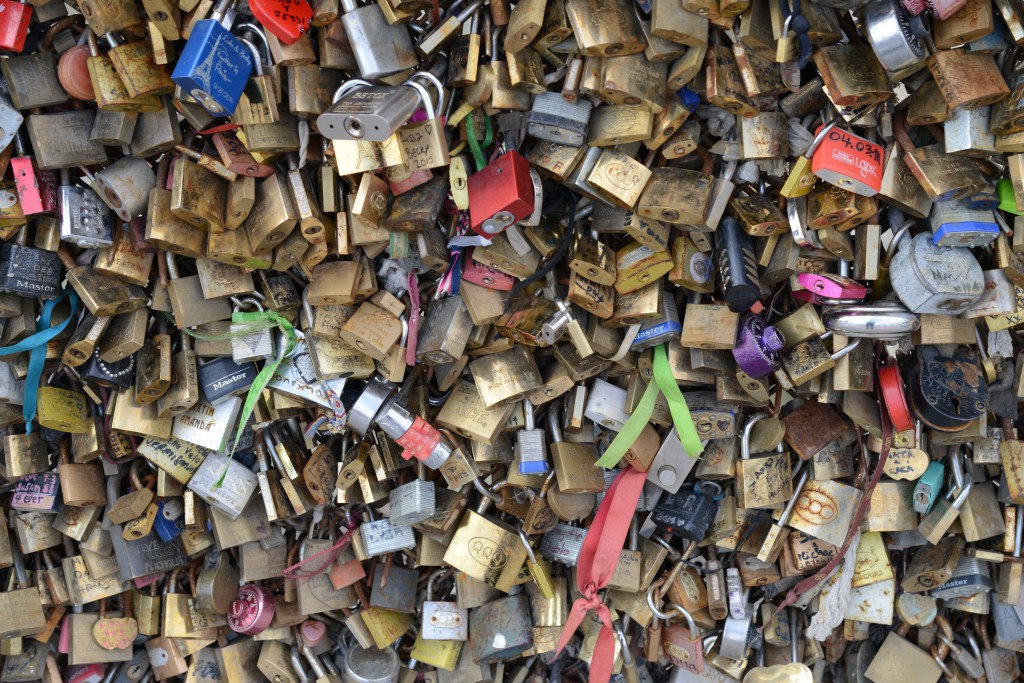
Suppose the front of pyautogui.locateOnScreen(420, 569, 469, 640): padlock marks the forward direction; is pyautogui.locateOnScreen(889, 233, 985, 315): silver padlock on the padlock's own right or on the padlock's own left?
on the padlock's own left

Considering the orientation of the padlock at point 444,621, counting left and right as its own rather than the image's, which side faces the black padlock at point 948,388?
left

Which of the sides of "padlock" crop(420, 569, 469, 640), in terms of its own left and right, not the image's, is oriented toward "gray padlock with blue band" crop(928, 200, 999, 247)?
left

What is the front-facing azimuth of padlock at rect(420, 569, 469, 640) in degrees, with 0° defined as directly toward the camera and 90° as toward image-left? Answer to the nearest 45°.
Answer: approximately 0°

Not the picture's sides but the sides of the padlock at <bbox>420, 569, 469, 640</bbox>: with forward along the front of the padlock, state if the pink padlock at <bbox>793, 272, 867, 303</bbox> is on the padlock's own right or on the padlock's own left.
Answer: on the padlock's own left
